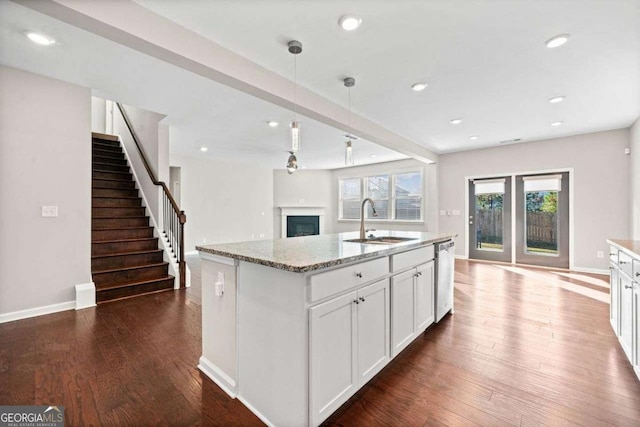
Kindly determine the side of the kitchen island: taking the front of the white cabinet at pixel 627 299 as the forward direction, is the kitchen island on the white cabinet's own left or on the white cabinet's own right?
on the white cabinet's own left

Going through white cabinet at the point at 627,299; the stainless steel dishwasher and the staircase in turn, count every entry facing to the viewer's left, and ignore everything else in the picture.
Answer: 1

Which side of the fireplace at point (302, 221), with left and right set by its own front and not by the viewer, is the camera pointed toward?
front

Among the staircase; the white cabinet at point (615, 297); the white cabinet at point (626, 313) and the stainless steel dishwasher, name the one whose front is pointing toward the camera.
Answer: the staircase

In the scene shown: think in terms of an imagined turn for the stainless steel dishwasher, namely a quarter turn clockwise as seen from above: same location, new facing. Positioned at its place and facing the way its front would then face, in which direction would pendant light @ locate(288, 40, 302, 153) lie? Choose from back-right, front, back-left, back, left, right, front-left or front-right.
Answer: front-right

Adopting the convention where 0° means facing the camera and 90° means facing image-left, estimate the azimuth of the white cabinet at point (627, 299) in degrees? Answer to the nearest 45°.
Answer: approximately 90°

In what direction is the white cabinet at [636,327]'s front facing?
to the viewer's left

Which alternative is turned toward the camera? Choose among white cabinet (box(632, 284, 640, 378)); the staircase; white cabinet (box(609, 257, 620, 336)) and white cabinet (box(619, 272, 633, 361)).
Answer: the staircase

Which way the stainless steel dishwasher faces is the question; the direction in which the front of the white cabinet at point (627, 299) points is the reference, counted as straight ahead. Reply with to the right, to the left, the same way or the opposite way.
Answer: the opposite way

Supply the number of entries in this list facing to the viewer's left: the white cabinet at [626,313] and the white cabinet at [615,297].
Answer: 2

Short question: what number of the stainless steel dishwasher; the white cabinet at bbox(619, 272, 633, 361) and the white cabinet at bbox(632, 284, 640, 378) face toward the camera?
0

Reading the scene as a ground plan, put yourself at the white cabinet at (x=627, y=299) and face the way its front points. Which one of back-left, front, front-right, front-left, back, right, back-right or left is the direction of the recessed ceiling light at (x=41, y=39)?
front-left

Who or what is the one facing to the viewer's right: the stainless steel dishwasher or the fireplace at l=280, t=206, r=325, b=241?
the stainless steel dishwasher

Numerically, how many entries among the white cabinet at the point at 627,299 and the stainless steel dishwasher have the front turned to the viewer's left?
1

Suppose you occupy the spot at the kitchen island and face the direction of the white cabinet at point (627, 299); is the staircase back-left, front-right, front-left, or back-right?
back-left

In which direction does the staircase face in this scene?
toward the camera

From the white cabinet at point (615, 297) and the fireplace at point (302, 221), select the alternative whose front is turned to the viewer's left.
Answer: the white cabinet

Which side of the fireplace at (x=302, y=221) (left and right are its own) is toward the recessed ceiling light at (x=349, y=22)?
front

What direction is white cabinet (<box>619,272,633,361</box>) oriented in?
to the viewer's left
